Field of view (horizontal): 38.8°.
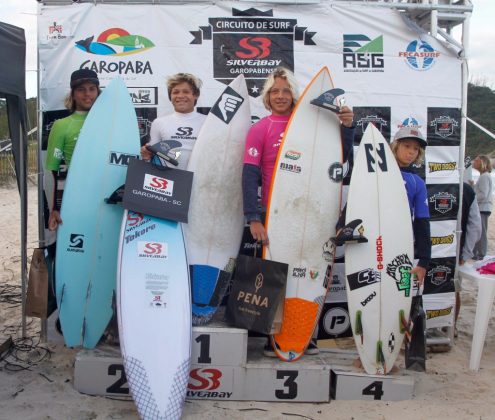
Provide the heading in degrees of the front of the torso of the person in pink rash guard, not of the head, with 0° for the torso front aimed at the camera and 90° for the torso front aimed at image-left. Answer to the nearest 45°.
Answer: approximately 0°

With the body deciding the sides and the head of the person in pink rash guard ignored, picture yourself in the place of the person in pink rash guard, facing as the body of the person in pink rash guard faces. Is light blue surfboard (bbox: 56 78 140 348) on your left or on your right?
on your right
